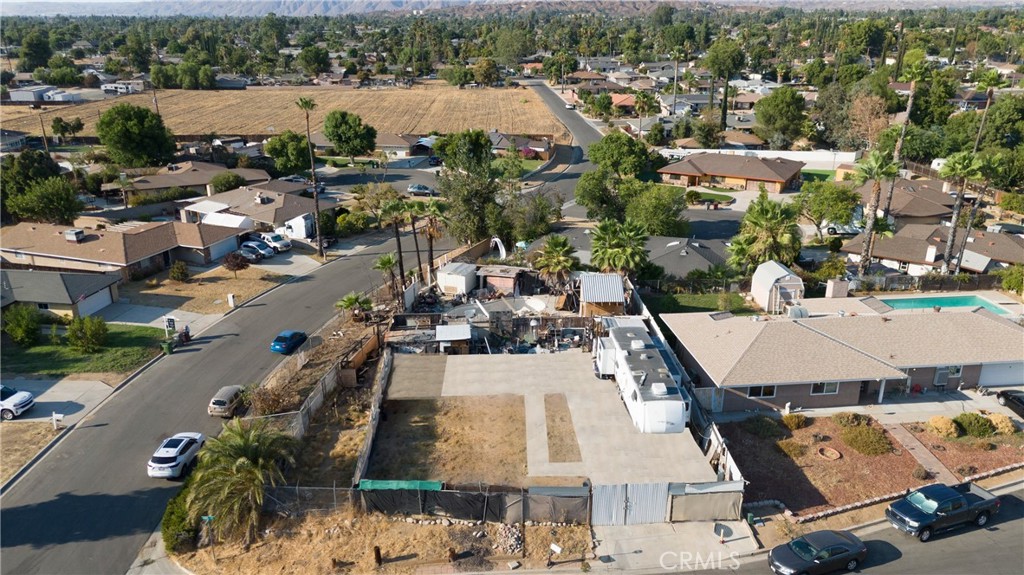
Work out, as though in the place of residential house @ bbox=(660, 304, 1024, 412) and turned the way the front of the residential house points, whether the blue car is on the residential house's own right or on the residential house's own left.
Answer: on the residential house's own right

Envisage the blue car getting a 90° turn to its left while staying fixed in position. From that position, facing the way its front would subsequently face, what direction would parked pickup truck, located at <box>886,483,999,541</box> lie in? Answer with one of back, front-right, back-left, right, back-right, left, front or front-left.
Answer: back

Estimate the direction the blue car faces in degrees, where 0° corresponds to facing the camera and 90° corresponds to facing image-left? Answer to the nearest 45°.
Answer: approximately 225°

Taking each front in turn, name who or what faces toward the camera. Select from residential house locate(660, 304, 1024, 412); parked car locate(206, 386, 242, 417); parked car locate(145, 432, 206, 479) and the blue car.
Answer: the residential house

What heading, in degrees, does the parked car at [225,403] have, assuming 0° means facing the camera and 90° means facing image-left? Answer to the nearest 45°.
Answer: approximately 225°

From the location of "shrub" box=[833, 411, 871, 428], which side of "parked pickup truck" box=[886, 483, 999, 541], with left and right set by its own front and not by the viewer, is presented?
right

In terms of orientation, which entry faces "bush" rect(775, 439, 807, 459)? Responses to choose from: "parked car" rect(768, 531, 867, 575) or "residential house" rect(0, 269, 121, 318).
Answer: the residential house

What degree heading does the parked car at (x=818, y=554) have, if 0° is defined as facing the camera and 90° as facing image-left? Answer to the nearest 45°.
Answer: approximately 45°

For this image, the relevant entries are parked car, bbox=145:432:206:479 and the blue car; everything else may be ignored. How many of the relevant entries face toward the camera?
0

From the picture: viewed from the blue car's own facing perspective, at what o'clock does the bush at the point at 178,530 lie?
The bush is roughly at 5 o'clock from the blue car.

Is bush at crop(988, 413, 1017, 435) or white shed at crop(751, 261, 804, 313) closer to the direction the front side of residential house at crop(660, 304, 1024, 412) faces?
the bush

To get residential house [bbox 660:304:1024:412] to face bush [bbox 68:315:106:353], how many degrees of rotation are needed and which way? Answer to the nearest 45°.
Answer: approximately 90° to its right

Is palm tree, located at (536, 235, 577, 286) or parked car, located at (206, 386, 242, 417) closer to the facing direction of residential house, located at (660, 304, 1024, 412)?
the parked car

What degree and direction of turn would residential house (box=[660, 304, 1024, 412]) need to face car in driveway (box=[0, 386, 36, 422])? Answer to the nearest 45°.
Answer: approximately 45° to its right
